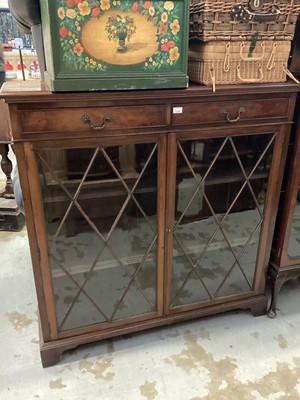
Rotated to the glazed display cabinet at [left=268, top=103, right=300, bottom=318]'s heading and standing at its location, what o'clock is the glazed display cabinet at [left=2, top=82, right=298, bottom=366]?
the glazed display cabinet at [left=2, top=82, right=298, bottom=366] is roughly at 2 o'clock from the glazed display cabinet at [left=268, top=103, right=300, bottom=318].

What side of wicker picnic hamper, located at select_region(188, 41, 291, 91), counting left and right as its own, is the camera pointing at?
front

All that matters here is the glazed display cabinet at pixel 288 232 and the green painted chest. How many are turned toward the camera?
2

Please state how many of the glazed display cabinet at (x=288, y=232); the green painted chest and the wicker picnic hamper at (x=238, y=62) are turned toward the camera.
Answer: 3

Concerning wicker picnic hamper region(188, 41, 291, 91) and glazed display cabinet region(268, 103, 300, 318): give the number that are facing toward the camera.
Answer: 2

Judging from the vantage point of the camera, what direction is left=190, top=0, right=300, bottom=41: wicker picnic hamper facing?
facing the viewer

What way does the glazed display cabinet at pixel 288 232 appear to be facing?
toward the camera
